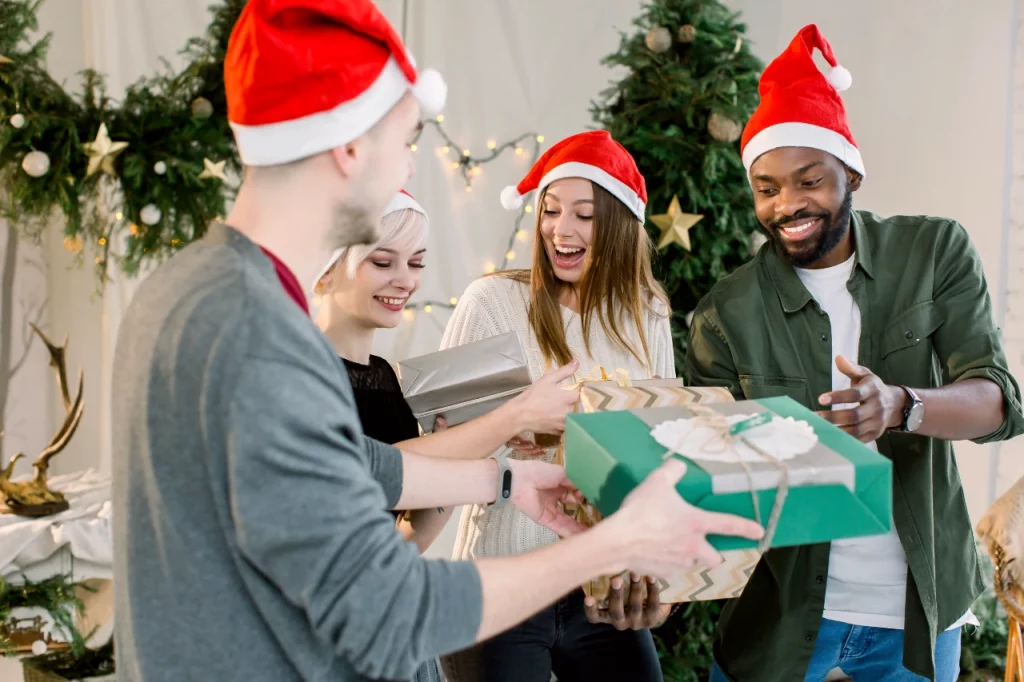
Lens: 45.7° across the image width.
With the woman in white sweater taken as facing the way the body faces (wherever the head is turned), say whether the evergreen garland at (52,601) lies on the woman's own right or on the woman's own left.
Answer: on the woman's own right

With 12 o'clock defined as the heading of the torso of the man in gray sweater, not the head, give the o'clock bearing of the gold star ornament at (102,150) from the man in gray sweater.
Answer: The gold star ornament is roughly at 10 o'clock from the man in gray sweater.

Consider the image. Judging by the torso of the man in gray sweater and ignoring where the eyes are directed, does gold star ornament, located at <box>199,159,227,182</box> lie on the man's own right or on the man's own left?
on the man's own left

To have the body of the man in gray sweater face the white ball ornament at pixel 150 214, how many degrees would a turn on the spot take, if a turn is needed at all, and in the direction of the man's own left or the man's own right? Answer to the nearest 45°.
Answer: approximately 45° to the man's own left

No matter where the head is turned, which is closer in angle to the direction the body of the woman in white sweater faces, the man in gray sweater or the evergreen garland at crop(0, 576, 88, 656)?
the man in gray sweater

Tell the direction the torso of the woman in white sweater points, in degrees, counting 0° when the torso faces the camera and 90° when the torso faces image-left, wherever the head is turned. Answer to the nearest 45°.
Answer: approximately 0°

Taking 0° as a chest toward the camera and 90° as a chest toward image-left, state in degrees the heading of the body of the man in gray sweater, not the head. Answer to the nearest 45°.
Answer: approximately 225°

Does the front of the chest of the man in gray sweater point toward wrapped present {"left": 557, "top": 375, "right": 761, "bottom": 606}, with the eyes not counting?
yes

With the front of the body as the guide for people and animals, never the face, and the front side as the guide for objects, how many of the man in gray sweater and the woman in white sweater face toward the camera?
1

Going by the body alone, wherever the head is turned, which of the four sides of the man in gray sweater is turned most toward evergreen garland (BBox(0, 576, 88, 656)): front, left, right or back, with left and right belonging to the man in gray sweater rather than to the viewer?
left

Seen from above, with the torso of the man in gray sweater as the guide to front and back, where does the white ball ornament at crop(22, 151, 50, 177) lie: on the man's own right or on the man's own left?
on the man's own left

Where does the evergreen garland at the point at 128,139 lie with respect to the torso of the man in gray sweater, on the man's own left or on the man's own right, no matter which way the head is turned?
on the man's own left

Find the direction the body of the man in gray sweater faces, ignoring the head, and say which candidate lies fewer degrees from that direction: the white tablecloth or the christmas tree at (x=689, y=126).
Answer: the christmas tree

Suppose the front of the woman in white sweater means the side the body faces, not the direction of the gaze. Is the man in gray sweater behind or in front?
in front
